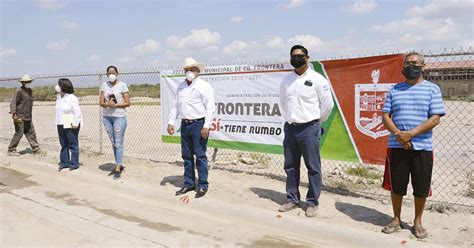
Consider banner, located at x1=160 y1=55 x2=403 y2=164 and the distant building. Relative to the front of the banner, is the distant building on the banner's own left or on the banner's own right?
on the banner's own left

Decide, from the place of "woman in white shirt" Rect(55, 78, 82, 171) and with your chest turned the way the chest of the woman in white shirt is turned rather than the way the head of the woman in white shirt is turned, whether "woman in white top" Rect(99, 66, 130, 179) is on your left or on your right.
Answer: on your left

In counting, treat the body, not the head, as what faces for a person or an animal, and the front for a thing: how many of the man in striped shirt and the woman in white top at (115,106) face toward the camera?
2

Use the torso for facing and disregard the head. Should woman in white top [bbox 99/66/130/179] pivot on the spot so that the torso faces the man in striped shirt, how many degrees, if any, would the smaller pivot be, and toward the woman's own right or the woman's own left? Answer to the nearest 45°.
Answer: approximately 45° to the woman's own left

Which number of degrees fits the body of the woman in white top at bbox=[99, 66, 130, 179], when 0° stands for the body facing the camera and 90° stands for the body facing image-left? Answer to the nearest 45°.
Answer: approximately 0°

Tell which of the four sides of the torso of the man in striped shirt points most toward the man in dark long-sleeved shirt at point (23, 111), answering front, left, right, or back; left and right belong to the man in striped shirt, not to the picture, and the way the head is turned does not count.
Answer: right

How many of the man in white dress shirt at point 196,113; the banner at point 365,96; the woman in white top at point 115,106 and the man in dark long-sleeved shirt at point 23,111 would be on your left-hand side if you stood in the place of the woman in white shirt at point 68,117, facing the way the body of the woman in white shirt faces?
3

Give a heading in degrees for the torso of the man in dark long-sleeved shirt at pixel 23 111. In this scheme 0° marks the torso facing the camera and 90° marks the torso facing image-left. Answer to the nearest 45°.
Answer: approximately 315°

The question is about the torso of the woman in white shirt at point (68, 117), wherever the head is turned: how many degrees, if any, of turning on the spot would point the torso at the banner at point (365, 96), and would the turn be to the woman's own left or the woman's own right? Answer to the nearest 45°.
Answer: approximately 90° to the woman's own left

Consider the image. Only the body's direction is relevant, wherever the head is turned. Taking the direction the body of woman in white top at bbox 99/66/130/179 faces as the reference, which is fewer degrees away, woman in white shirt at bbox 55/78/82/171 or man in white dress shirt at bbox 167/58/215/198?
the man in white dress shirt
